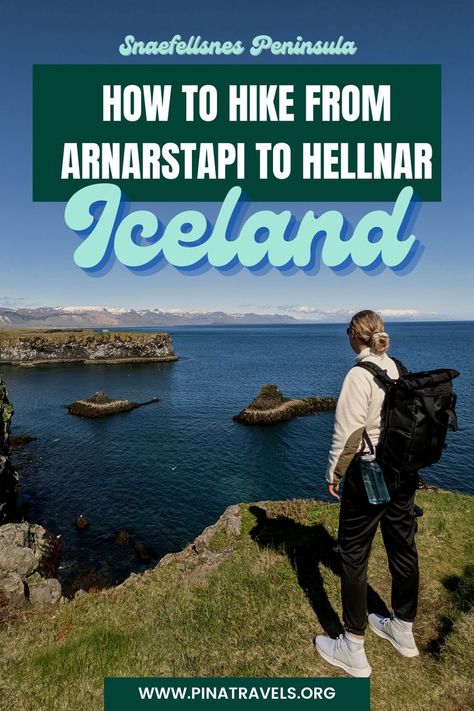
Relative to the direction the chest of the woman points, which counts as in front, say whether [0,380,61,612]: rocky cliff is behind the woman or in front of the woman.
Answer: in front

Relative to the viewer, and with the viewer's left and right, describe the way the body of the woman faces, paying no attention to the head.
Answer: facing away from the viewer and to the left of the viewer

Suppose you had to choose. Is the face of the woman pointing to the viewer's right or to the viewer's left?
to the viewer's left

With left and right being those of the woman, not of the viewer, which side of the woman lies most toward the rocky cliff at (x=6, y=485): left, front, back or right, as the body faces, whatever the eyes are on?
front
